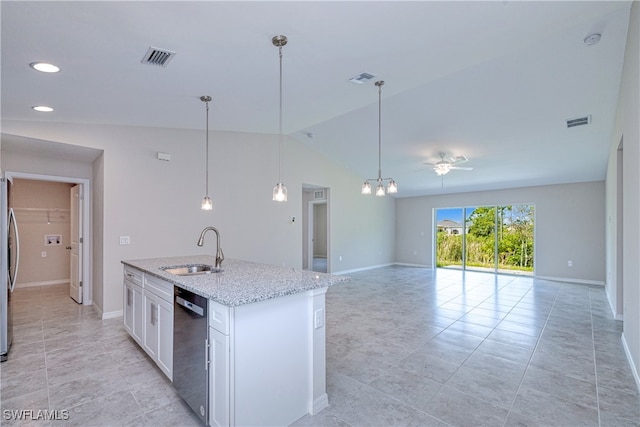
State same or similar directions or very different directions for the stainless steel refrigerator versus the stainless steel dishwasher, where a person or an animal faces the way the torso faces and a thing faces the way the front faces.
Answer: very different directions

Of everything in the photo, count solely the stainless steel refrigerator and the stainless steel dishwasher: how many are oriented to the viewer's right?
1

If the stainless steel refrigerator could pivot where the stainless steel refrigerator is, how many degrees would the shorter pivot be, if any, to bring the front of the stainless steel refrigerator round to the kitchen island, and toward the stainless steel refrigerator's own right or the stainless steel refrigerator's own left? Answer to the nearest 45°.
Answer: approximately 45° to the stainless steel refrigerator's own right

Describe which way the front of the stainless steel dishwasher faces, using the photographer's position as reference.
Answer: facing the viewer and to the left of the viewer

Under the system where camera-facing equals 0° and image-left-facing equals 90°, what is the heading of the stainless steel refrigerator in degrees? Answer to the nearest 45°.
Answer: approximately 270°

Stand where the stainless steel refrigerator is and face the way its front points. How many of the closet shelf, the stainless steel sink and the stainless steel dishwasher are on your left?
1

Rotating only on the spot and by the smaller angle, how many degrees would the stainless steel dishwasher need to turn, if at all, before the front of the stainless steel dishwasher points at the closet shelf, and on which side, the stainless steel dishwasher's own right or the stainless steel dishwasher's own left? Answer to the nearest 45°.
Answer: approximately 90° to the stainless steel dishwasher's own right

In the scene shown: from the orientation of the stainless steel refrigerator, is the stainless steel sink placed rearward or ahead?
ahead

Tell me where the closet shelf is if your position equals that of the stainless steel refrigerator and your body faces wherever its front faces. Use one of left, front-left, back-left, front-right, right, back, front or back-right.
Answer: left

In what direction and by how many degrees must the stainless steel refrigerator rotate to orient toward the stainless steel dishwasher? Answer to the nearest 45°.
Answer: approximately 45° to its right
